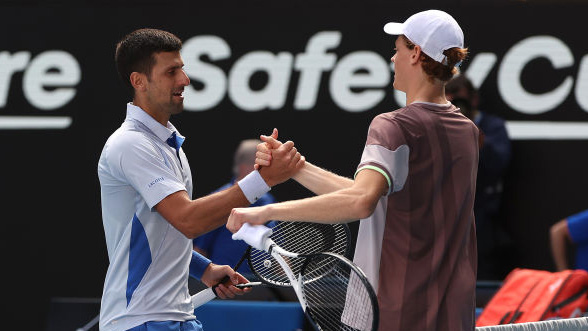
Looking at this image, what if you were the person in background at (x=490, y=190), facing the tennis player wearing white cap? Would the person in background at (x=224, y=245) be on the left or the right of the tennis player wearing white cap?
right

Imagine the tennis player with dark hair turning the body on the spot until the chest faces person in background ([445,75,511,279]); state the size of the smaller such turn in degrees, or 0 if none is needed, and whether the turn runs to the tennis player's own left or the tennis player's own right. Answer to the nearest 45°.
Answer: approximately 45° to the tennis player's own left

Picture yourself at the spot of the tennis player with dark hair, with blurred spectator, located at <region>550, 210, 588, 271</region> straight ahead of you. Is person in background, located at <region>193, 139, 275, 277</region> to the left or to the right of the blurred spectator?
left

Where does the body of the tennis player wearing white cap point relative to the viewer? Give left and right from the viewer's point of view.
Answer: facing away from the viewer and to the left of the viewer

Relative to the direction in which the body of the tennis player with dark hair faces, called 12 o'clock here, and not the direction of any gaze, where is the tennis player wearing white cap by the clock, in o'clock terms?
The tennis player wearing white cap is roughly at 1 o'clock from the tennis player with dark hair.

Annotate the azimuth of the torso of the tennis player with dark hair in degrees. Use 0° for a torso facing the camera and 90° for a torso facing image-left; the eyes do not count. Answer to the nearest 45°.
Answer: approximately 270°

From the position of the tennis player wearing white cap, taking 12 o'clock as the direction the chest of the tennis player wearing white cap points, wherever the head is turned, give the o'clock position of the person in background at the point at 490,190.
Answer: The person in background is roughly at 2 o'clock from the tennis player wearing white cap.

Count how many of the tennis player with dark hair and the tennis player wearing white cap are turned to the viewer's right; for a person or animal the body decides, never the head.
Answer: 1

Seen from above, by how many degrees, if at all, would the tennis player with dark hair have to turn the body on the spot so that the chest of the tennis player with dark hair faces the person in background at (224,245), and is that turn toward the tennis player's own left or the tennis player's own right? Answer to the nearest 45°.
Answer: approximately 90° to the tennis player's own left
